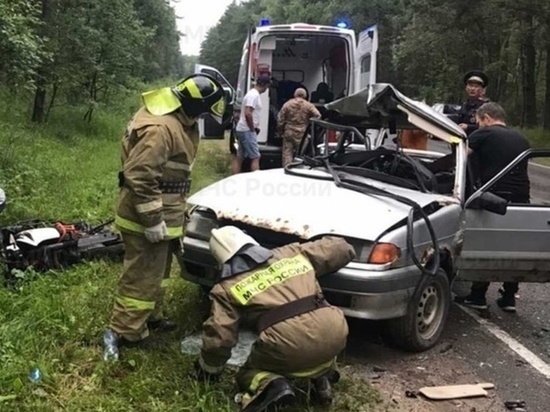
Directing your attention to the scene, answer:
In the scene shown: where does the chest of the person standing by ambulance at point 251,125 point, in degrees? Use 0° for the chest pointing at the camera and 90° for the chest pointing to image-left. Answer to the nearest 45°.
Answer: approximately 270°

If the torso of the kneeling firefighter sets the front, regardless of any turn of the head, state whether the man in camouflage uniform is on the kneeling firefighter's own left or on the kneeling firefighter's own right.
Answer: on the kneeling firefighter's own right

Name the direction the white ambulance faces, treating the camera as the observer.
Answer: facing away from the viewer

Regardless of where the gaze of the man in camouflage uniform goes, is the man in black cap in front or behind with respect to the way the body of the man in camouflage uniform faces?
behind

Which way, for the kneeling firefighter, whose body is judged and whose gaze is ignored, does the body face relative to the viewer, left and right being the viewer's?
facing away from the viewer and to the left of the viewer

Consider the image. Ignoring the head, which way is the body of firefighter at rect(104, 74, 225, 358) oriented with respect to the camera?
to the viewer's right

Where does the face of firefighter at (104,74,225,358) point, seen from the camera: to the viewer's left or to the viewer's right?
to the viewer's right

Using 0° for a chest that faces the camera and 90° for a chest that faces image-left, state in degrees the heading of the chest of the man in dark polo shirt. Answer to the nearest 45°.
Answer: approximately 135°

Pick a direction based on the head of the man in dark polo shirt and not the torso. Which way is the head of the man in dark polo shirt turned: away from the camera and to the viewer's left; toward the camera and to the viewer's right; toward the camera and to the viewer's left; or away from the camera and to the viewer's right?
away from the camera and to the viewer's left

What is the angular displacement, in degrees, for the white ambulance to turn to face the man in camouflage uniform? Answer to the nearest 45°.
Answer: approximately 180°

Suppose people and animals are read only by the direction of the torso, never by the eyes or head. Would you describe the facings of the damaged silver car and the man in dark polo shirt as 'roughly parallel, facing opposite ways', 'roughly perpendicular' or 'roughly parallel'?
roughly perpendicular

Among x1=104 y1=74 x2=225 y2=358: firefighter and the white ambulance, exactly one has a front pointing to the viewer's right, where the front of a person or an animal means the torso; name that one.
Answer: the firefighter
